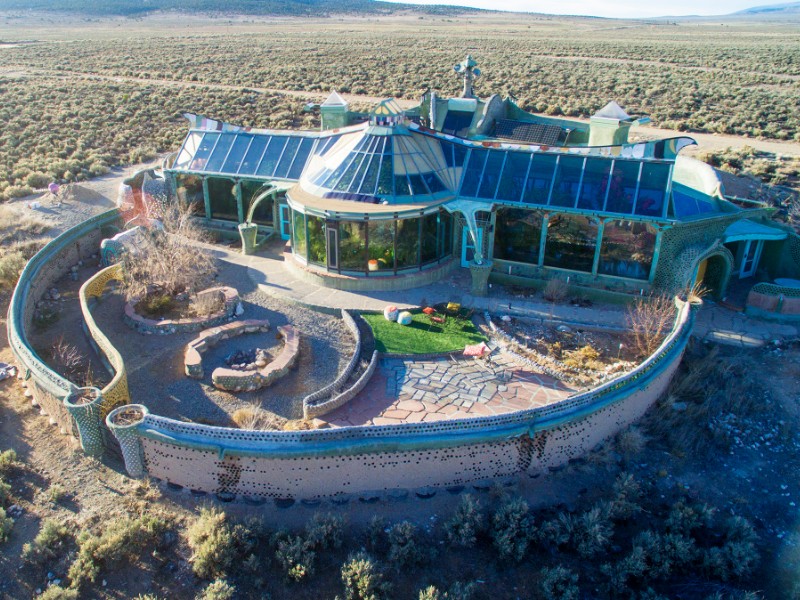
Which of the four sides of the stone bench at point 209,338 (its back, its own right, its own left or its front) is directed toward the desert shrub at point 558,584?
front

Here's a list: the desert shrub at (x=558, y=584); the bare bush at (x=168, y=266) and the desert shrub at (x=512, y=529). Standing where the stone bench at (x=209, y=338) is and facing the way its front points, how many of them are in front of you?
2

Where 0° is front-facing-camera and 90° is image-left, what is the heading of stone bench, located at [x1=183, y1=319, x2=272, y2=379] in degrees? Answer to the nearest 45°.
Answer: approximately 315°

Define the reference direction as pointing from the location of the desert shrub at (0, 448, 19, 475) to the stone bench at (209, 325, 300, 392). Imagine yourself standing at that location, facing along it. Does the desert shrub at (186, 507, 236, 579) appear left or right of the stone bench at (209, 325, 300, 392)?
right

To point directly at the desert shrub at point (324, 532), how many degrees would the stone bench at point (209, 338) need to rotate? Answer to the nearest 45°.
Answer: approximately 45° to its right

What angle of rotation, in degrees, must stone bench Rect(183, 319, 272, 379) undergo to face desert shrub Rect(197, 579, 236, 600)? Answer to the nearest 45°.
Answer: approximately 45° to its right

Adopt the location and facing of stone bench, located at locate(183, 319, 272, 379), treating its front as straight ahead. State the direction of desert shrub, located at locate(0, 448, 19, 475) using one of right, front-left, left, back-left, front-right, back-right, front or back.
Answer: right

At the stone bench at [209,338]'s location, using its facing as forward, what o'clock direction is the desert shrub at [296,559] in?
The desert shrub is roughly at 1 o'clock from the stone bench.

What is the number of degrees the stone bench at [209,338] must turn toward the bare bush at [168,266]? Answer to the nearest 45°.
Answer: approximately 135° to its left
